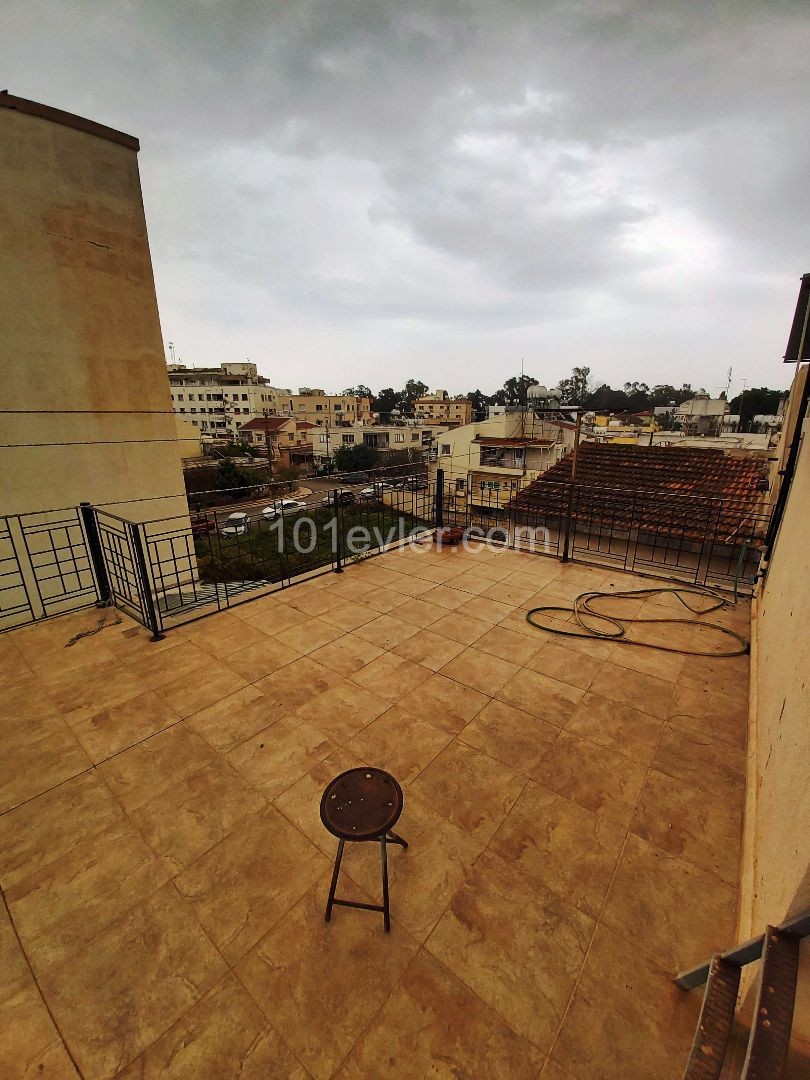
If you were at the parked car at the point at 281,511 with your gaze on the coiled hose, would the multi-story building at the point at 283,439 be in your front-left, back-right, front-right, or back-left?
back-left

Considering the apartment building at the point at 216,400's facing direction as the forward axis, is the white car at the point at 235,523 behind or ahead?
ahead

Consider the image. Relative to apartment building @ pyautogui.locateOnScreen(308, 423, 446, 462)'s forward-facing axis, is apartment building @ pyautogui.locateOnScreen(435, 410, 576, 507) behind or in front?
in front

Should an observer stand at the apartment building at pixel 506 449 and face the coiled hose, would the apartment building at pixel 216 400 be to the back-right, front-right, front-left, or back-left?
back-right

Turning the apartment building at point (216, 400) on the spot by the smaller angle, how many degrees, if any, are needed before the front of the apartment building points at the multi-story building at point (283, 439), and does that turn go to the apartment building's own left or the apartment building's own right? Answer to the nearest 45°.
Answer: approximately 45° to the apartment building's own left

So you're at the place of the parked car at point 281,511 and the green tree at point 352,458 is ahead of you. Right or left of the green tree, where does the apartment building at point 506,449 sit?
right

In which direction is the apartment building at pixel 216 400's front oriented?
toward the camera

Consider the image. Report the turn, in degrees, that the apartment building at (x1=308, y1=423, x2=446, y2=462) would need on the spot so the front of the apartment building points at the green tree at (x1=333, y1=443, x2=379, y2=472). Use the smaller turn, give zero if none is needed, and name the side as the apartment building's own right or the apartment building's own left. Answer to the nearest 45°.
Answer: approximately 45° to the apartment building's own right

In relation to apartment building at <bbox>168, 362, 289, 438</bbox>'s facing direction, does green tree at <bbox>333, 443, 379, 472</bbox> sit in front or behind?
in front

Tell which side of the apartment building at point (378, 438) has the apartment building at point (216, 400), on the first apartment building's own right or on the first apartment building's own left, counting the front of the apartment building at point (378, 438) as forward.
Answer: on the first apartment building's own right

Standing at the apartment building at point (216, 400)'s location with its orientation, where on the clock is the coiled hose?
The coiled hose is roughly at 12 o'clock from the apartment building.

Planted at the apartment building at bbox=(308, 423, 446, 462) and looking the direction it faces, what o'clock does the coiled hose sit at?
The coiled hose is roughly at 12 o'clock from the apartment building.

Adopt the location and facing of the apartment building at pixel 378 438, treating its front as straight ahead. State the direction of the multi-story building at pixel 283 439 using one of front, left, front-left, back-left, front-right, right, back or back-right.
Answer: right

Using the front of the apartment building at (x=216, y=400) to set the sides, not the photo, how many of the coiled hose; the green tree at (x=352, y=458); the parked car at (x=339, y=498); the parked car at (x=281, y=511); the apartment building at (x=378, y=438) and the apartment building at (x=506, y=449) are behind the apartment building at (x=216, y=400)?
0

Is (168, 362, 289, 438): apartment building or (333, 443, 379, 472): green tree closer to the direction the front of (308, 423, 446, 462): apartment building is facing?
the green tree

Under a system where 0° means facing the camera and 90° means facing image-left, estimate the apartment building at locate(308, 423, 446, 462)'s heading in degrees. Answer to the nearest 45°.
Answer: approximately 0°

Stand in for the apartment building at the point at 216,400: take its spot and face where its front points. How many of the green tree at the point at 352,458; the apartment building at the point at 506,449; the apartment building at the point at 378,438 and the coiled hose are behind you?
0

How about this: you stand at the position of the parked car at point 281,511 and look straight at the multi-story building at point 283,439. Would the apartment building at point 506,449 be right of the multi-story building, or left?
right

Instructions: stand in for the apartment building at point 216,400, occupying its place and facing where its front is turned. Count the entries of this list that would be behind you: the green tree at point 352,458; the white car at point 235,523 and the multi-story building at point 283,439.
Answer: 0
